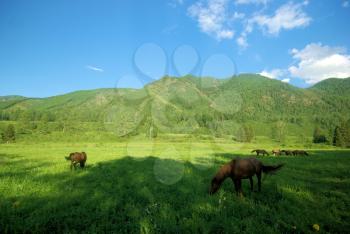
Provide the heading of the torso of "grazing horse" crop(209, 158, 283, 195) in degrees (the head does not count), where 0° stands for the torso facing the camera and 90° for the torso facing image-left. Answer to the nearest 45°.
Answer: approximately 90°
